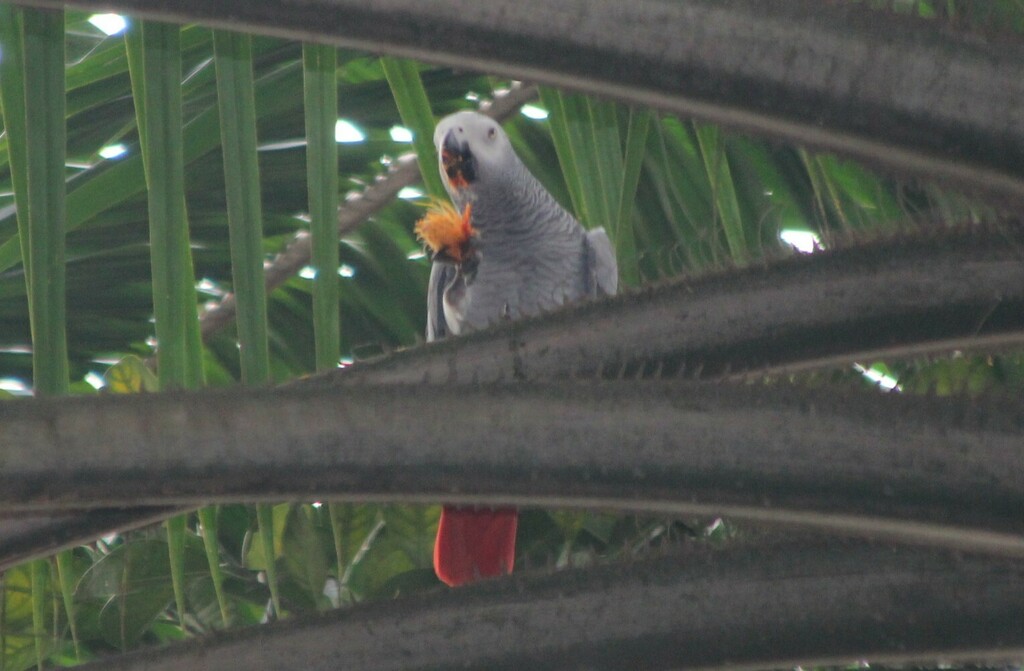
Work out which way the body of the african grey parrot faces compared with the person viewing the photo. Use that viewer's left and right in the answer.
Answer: facing the viewer and to the left of the viewer
